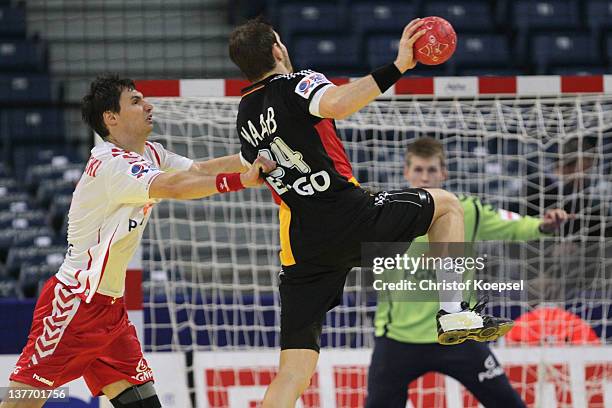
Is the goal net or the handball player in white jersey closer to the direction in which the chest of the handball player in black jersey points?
the goal net

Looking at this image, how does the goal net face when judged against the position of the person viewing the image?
facing the viewer

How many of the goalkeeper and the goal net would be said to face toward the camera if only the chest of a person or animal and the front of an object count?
2

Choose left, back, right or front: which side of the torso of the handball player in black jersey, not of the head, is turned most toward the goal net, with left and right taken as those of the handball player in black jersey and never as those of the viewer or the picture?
front

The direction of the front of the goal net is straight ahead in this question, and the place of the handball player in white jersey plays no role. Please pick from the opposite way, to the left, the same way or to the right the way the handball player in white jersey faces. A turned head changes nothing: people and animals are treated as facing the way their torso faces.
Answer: to the left

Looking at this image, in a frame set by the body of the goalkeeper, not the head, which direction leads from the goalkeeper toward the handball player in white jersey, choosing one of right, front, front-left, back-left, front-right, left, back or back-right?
front-right

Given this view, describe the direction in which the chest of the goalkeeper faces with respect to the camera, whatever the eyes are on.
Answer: toward the camera

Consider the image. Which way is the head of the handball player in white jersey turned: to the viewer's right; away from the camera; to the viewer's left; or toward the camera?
to the viewer's right

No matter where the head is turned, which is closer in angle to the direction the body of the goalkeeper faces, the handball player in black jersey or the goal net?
the handball player in black jersey

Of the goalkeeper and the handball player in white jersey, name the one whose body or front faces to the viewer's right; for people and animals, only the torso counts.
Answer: the handball player in white jersey

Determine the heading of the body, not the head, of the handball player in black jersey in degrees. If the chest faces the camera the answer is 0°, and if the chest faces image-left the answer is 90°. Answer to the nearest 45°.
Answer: approximately 225°

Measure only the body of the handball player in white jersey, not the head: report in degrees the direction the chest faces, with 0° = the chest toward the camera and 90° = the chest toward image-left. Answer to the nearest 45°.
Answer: approximately 270°

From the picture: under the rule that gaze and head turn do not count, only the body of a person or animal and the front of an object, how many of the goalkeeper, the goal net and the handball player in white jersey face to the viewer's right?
1
